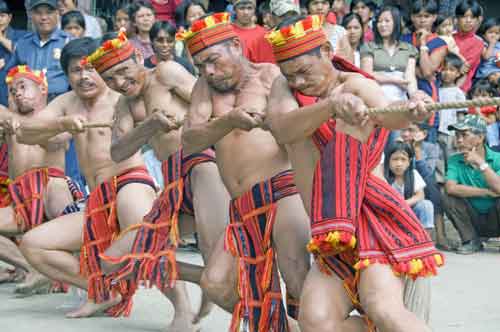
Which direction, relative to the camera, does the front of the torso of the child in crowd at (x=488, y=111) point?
toward the camera

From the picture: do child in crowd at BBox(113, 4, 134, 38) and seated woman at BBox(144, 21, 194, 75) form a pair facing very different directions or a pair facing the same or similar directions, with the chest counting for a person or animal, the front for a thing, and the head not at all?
same or similar directions

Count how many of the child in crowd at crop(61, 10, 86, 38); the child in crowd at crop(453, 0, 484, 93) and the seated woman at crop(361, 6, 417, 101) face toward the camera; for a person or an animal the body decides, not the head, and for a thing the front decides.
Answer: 3

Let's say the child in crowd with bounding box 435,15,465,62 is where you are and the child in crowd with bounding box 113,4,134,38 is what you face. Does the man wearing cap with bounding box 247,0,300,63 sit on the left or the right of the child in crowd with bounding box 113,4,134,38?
left

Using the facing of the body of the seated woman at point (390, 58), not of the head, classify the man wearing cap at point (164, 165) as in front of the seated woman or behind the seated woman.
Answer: in front

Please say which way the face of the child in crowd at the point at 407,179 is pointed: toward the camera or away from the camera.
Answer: toward the camera

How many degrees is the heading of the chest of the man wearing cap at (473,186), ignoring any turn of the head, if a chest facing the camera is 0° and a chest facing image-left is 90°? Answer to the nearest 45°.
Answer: approximately 45°

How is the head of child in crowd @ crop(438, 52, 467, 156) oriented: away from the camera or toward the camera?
toward the camera

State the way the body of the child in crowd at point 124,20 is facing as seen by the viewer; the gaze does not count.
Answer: toward the camera

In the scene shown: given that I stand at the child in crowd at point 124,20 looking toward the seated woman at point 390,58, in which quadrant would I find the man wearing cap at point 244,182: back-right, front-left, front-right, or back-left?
front-right

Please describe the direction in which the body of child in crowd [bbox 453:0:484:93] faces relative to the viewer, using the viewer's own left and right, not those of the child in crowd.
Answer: facing the viewer

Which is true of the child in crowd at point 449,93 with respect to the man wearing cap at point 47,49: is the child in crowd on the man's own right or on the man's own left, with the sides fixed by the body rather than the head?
on the man's own left

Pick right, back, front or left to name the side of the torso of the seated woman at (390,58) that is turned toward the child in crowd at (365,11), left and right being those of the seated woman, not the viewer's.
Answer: back
